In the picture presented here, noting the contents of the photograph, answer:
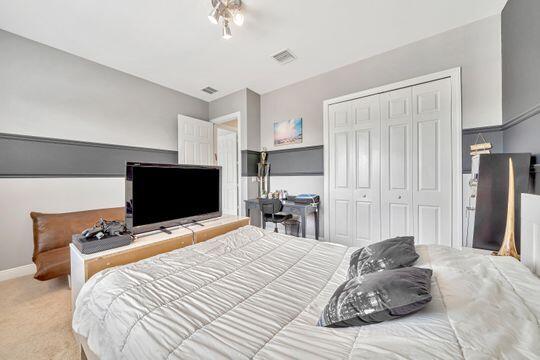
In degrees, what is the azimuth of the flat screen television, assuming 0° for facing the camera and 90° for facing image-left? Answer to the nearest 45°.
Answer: approximately 315°

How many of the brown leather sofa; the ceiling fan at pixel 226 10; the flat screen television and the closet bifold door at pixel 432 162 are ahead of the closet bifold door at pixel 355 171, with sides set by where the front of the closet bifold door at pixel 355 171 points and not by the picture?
3

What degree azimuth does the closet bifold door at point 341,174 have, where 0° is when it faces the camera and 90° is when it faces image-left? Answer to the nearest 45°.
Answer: approximately 45°

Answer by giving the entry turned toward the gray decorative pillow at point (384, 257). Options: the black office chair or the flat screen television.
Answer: the flat screen television

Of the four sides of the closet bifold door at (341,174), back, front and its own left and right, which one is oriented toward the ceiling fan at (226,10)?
front

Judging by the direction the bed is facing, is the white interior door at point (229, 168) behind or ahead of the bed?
ahead

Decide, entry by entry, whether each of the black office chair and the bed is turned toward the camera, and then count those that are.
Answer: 0

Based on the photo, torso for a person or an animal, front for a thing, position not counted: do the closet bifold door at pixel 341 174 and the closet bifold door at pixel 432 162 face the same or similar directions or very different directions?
same or similar directions

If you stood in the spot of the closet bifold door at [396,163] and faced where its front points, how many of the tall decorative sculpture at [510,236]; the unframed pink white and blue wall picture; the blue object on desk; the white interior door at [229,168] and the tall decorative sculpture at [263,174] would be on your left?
1

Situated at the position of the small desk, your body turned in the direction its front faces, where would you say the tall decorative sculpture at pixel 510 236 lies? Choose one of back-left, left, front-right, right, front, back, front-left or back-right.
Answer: left

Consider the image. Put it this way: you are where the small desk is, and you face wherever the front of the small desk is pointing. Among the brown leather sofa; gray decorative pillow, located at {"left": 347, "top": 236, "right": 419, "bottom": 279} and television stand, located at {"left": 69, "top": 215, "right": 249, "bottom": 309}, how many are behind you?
0

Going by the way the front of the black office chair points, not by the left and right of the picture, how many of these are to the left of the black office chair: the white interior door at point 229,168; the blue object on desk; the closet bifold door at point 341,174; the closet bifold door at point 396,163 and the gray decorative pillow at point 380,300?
1

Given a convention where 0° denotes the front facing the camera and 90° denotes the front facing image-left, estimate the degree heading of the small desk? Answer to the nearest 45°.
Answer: approximately 45°

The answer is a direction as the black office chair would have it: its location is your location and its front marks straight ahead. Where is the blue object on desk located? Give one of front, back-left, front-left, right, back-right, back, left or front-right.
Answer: front-right

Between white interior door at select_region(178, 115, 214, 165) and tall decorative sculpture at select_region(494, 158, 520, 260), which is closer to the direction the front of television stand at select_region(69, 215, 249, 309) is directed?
the tall decorative sculpture

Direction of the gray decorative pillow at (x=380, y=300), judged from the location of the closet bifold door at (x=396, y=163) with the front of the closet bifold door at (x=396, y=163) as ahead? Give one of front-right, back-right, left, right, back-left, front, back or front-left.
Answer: front-left

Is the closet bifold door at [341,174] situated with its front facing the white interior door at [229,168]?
no

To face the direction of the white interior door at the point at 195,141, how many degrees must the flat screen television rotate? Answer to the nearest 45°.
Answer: approximately 135° to its left
